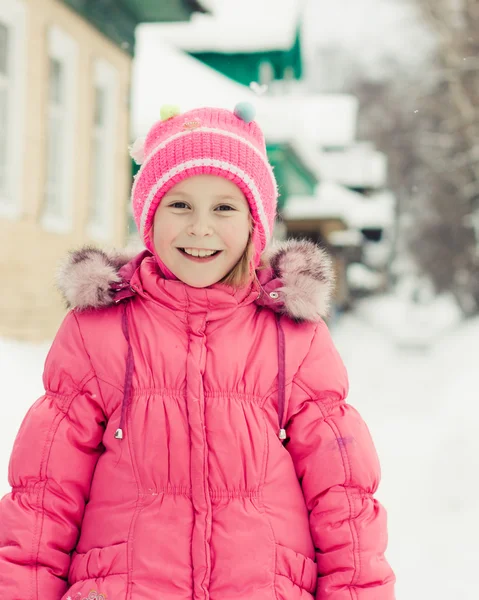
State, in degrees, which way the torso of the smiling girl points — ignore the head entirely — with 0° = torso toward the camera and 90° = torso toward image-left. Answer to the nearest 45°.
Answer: approximately 0°

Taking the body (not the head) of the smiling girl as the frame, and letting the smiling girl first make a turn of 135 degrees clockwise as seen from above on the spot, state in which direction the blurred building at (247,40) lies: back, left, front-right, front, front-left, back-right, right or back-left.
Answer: front-right

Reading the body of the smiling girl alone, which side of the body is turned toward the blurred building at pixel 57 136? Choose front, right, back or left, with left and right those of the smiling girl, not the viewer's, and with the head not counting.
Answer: back
